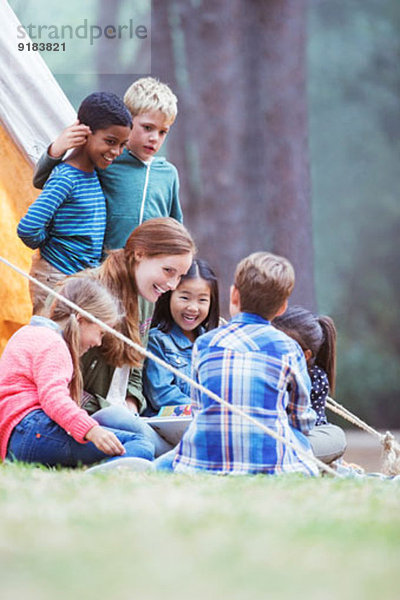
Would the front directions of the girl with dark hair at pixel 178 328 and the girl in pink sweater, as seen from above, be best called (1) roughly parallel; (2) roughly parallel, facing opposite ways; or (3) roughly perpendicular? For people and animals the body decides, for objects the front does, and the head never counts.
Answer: roughly perpendicular

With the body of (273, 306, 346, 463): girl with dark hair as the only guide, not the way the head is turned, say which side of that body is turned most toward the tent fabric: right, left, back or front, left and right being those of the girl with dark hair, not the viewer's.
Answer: front

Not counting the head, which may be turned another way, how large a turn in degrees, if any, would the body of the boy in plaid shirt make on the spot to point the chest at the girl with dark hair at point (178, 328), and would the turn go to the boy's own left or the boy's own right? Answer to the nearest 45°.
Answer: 0° — they already face them

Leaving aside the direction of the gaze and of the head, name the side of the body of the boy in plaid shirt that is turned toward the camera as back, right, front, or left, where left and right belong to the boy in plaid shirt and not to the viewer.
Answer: back

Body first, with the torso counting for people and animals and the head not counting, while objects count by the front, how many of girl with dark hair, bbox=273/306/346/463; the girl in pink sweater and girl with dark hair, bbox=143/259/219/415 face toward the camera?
1

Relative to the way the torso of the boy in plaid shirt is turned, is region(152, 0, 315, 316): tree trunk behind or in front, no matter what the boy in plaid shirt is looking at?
in front

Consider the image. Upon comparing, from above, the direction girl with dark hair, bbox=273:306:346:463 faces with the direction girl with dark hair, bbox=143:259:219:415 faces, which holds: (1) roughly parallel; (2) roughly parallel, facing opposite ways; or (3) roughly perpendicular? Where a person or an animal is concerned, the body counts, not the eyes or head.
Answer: roughly perpendicular

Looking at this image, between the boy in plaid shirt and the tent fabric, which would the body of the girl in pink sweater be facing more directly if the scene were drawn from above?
the boy in plaid shirt

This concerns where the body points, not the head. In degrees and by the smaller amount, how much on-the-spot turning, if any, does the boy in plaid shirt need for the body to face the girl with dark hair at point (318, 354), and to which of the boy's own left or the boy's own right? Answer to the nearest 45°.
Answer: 0° — they already face them

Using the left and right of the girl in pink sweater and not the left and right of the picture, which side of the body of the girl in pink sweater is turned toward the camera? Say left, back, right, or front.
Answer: right

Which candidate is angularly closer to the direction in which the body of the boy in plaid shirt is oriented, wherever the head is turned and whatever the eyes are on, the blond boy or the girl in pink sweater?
the blond boy

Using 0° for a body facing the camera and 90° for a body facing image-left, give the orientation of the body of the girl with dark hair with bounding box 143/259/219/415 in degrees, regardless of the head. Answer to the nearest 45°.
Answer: approximately 0°

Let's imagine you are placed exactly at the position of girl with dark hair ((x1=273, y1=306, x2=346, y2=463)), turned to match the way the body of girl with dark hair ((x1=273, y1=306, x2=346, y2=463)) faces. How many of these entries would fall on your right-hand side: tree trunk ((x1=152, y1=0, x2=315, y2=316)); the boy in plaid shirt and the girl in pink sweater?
1

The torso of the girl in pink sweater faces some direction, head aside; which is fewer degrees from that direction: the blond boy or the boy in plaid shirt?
the boy in plaid shirt

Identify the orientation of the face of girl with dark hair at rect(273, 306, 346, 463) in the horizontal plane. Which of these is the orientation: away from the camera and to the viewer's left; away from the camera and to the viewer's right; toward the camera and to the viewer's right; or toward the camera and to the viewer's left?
away from the camera and to the viewer's left
